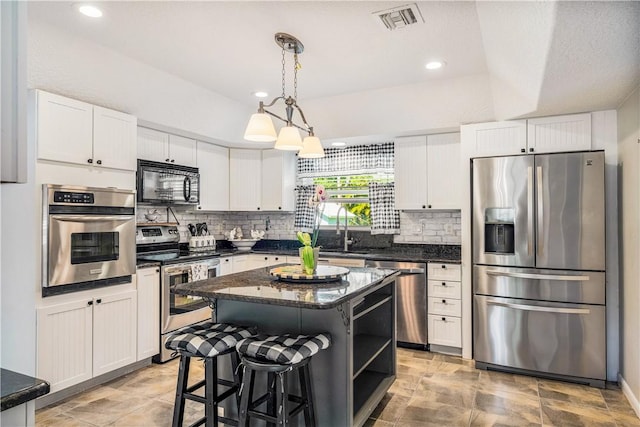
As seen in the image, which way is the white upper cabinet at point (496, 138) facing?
toward the camera

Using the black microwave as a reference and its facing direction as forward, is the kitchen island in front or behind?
in front

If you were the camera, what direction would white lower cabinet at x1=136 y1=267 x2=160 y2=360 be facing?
facing the viewer and to the right of the viewer

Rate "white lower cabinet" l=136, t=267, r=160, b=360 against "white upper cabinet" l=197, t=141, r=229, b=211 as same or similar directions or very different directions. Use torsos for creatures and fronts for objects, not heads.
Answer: same or similar directions

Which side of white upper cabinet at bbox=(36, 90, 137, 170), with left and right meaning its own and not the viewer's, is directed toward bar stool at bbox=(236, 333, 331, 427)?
front

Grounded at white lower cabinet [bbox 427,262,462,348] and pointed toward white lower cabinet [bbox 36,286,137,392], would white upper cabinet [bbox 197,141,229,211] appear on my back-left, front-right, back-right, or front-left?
front-right

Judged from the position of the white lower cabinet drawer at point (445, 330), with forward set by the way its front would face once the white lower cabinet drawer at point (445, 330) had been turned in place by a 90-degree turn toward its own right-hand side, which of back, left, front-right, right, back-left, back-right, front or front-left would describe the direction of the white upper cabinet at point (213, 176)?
front

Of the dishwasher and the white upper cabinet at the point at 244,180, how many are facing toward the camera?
2

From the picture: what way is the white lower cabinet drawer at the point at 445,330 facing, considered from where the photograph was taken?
facing the viewer

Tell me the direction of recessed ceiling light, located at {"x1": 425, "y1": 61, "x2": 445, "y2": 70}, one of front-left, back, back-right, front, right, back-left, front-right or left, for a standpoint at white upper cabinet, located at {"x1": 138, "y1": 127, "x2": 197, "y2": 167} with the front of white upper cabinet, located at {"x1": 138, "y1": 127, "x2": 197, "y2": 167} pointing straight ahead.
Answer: front

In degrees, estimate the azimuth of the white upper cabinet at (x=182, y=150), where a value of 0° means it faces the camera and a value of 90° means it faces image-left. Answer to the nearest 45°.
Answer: approximately 315°

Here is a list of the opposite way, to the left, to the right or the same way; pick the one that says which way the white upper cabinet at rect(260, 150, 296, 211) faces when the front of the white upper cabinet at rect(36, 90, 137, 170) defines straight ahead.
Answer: to the right

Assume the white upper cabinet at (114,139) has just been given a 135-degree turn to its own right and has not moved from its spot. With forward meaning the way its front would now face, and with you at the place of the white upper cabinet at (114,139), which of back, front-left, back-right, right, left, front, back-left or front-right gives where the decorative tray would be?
back-left

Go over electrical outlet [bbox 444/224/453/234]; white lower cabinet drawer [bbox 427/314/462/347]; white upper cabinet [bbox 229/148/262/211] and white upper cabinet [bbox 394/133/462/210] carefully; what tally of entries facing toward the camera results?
4

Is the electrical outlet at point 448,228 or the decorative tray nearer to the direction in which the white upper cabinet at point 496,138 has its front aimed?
the decorative tray

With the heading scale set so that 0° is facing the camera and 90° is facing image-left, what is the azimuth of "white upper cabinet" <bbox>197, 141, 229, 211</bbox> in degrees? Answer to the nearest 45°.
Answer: approximately 315°
